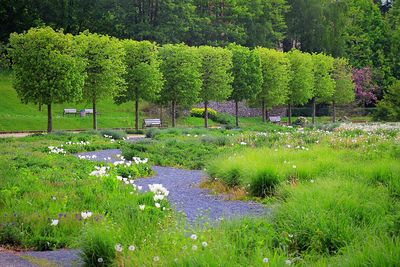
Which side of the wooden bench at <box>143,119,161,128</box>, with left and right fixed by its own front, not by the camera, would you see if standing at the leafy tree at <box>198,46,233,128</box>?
left

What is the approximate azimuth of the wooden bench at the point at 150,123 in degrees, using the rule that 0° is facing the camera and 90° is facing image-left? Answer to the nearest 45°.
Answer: approximately 0°

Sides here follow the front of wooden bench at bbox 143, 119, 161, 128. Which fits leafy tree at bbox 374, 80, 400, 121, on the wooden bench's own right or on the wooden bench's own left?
on the wooden bench's own left

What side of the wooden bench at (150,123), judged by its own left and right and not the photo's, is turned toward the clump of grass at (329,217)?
front

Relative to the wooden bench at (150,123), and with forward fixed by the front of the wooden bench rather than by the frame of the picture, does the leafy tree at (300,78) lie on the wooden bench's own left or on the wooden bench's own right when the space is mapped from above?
on the wooden bench's own left

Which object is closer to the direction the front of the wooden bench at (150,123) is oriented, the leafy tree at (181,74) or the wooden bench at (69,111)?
the leafy tree

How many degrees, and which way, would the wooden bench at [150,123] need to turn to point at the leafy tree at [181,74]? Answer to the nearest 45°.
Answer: approximately 45° to its left

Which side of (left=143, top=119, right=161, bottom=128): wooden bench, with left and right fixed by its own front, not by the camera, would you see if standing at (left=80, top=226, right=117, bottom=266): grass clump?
front

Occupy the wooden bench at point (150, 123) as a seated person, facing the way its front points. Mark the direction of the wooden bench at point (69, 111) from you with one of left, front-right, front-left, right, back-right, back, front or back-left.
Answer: right

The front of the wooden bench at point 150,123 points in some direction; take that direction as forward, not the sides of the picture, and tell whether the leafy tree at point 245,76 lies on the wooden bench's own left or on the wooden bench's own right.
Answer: on the wooden bench's own left
